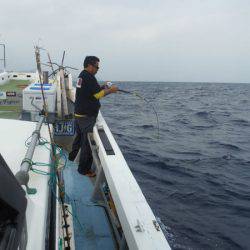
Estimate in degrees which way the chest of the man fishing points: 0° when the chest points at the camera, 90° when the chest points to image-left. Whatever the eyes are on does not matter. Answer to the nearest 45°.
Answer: approximately 270°

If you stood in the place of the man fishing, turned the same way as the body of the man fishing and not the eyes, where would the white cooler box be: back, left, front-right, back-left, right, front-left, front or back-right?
back-left
